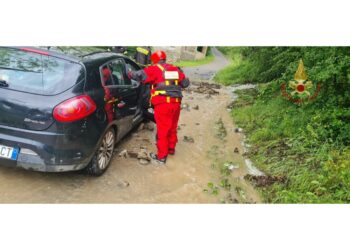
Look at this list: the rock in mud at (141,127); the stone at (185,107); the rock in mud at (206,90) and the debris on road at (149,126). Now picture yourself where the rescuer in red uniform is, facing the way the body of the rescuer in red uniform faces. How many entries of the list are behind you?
0

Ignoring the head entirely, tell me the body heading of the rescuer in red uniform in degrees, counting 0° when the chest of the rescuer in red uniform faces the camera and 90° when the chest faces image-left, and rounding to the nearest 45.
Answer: approximately 135°

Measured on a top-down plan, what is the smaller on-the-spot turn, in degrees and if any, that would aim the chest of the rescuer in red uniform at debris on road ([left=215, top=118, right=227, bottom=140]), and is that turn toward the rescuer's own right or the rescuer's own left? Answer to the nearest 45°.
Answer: approximately 90° to the rescuer's own right

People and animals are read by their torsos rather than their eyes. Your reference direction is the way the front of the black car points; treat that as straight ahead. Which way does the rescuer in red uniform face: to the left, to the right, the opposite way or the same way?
to the left

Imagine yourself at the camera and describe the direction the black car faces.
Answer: facing away from the viewer and to the right of the viewer

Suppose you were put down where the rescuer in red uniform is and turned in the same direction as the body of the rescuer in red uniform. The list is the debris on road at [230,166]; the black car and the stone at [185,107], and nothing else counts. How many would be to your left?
1

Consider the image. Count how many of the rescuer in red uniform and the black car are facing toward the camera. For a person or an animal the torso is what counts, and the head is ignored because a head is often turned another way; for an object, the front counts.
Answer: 0

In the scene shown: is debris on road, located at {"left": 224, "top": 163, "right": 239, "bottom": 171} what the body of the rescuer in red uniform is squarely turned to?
no

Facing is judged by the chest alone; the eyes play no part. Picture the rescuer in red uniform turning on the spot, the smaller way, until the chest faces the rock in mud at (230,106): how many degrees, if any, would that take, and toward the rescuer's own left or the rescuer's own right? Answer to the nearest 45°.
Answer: approximately 90° to the rescuer's own right
